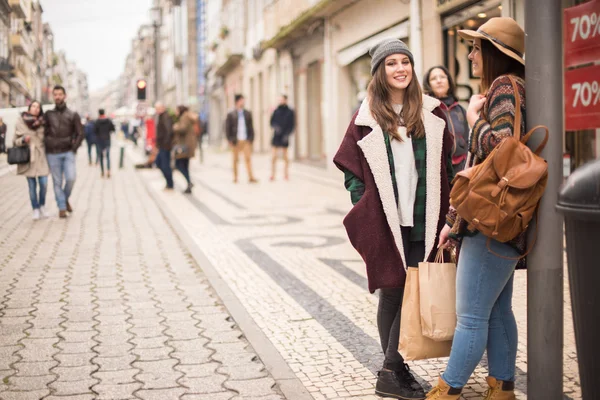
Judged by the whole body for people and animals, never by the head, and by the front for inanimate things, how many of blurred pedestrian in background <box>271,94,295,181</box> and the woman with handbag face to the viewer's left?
0

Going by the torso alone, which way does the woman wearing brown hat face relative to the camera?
to the viewer's left

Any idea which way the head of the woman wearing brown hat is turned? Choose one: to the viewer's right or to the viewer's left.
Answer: to the viewer's left

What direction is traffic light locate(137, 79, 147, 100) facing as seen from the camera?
toward the camera

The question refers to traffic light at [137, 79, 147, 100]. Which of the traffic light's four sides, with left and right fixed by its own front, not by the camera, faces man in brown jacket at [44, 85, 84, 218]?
front

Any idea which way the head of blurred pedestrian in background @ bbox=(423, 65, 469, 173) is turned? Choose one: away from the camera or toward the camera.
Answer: toward the camera

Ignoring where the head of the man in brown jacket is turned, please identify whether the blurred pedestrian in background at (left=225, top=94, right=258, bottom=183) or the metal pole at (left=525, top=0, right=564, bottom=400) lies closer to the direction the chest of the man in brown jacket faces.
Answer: the metal pole

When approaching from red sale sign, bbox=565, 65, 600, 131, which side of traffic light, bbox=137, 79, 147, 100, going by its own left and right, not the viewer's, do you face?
front

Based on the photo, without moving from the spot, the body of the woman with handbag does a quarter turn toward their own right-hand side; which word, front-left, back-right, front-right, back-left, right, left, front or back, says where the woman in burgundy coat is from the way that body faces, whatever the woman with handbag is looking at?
left

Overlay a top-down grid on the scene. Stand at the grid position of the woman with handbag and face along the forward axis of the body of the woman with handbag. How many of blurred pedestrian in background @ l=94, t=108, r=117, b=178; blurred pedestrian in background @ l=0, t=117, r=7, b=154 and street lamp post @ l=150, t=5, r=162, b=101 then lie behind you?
3

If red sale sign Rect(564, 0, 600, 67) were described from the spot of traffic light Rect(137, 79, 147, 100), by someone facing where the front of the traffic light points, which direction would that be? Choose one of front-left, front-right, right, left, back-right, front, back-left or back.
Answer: front

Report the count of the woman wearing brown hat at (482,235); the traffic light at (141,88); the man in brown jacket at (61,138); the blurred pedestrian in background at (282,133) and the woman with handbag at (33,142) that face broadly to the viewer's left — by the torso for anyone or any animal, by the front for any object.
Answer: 1

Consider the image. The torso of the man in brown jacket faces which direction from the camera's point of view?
toward the camera
